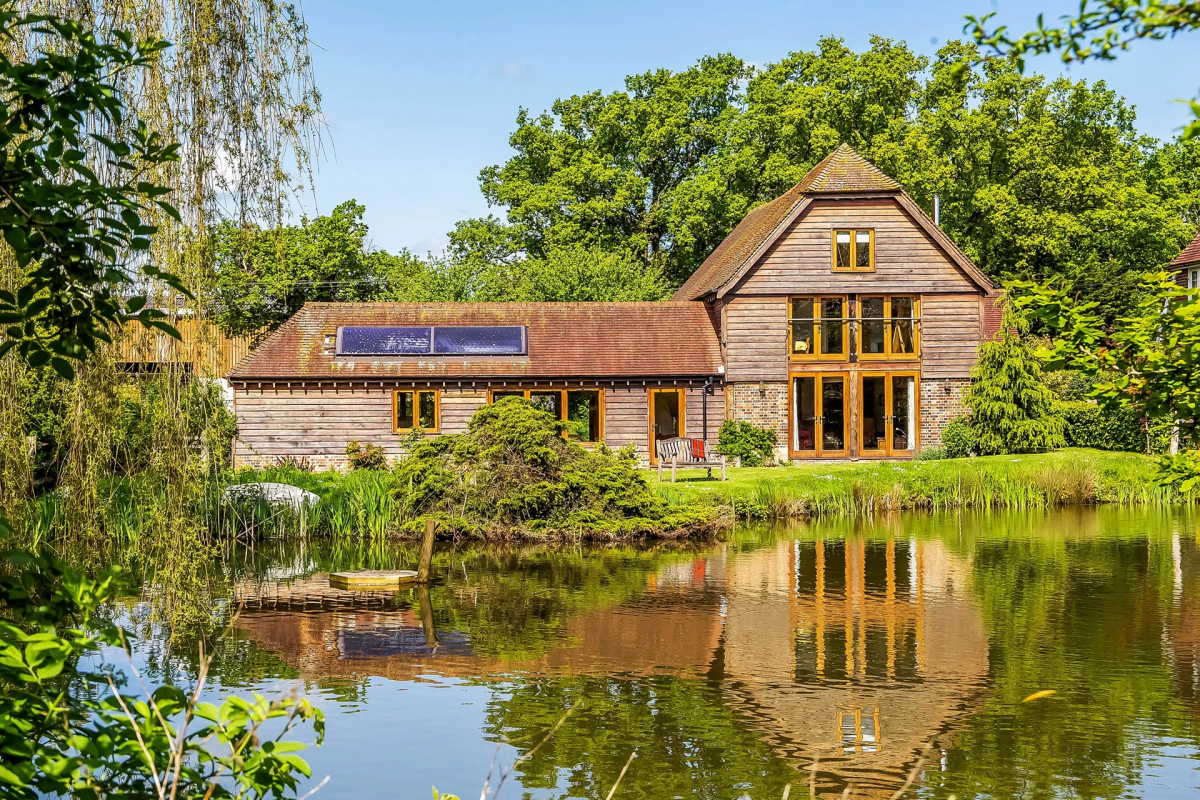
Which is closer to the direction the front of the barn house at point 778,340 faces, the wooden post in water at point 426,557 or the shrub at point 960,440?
the wooden post in water

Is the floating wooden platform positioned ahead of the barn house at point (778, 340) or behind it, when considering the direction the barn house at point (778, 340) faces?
ahead

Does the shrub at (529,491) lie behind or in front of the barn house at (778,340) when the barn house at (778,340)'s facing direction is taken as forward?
in front

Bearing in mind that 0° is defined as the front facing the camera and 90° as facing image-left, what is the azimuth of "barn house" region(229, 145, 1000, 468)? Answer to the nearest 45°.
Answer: approximately 0°

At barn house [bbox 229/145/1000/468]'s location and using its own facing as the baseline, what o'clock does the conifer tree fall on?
The conifer tree is roughly at 10 o'clock from the barn house.

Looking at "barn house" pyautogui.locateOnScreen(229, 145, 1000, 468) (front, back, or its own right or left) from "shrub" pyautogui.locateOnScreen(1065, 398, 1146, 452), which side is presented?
left

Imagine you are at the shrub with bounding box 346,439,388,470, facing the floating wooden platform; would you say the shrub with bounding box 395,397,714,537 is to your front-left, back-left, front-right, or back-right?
front-left

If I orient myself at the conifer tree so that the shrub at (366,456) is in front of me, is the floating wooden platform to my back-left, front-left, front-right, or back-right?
front-left

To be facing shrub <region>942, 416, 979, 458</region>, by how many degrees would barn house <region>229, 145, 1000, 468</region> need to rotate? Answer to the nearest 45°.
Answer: approximately 90° to its left

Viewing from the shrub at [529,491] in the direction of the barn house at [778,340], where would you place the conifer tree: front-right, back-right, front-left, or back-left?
front-right

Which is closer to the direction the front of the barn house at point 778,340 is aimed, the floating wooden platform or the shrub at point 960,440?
the floating wooden platform
